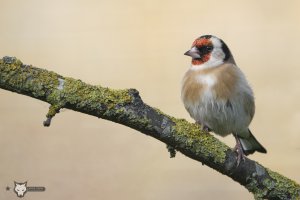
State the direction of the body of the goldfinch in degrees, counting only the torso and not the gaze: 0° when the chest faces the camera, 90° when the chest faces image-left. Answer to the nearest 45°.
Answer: approximately 45°
